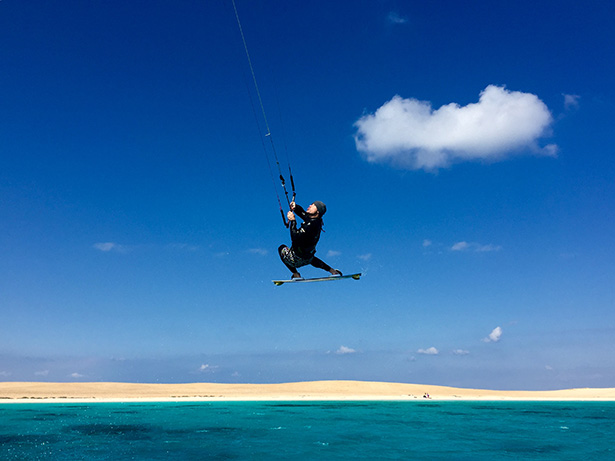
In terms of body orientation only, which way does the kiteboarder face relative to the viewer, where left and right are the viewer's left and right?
facing to the left of the viewer
